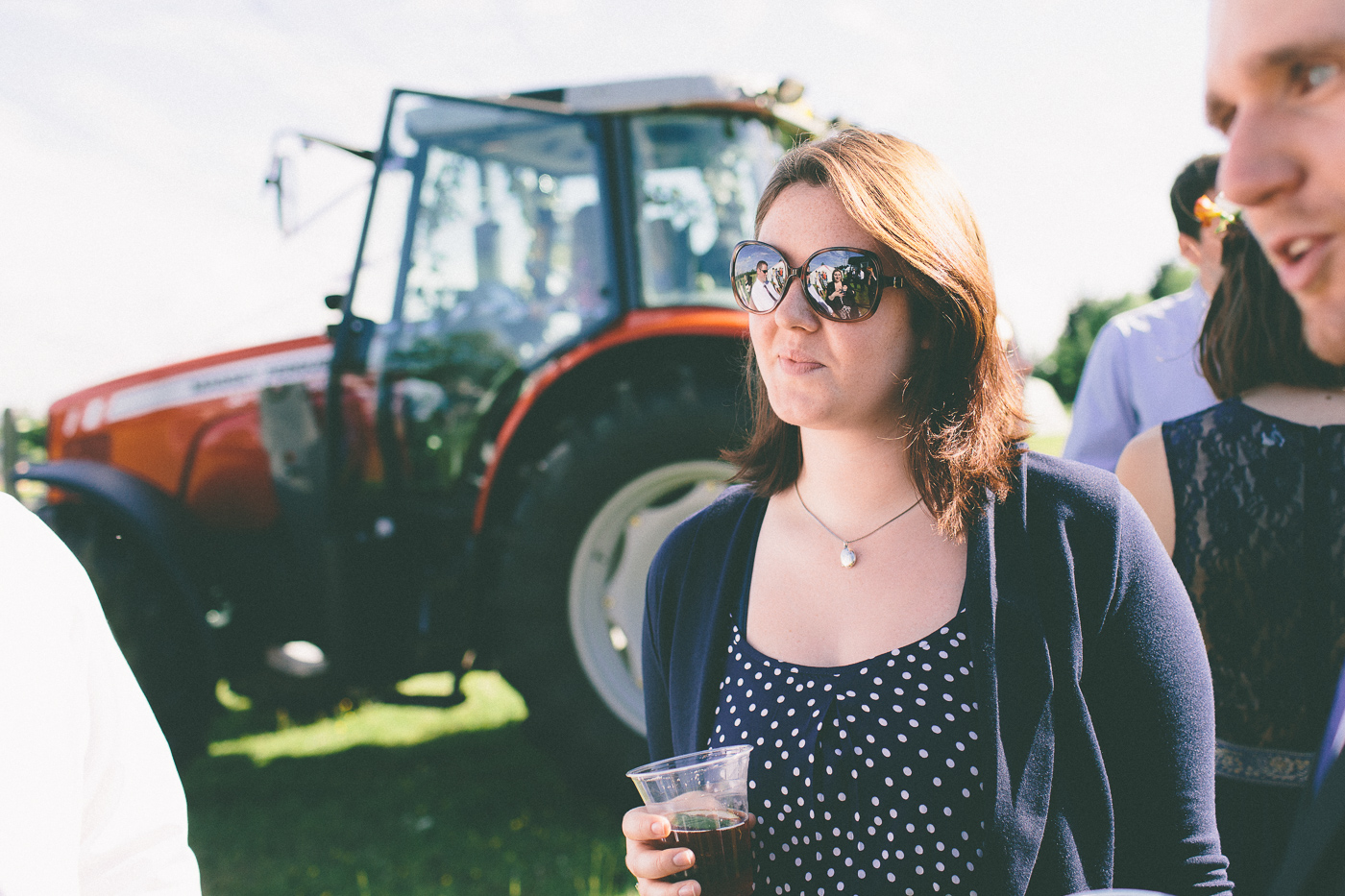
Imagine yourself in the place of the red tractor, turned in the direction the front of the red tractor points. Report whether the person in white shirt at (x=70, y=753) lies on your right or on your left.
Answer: on your left

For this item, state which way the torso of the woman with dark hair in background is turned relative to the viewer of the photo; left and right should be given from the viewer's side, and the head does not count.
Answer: facing away from the viewer

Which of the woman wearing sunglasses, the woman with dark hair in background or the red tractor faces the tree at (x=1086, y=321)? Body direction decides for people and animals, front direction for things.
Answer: the woman with dark hair in background

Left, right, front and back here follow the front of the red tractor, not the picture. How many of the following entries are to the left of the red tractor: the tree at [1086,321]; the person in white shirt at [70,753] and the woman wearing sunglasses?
2

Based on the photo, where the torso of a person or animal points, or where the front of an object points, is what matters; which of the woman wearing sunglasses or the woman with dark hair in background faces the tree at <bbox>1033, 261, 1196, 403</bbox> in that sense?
the woman with dark hair in background

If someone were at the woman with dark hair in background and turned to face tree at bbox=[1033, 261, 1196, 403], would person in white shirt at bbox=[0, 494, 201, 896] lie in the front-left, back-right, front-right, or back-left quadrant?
back-left

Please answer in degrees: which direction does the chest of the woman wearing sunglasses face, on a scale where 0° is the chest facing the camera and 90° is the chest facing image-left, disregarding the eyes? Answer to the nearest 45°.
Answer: approximately 45°

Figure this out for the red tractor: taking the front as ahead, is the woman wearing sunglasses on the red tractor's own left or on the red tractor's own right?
on the red tractor's own left

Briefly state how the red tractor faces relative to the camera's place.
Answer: facing to the left of the viewer

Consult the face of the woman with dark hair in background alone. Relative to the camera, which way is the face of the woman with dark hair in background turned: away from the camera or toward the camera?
away from the camera

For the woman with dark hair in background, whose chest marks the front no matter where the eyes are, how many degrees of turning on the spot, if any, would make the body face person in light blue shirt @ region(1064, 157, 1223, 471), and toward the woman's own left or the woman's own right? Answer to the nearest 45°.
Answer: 0° — they already face them
